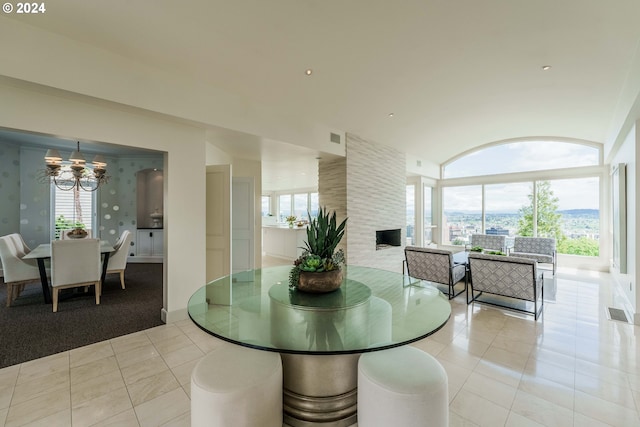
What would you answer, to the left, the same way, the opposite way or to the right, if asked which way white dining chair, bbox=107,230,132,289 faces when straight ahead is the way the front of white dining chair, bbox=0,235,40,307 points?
the opposite way

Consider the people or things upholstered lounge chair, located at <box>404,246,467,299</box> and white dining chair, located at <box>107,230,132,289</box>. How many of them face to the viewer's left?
1

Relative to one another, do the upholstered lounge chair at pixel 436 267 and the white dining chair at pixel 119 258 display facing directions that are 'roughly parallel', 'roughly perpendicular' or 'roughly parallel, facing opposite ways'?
roughly parallel, facing opposite ways

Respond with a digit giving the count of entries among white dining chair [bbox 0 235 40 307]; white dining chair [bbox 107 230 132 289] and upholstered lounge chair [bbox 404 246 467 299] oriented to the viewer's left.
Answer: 1

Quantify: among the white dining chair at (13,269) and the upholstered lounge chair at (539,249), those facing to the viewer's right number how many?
1

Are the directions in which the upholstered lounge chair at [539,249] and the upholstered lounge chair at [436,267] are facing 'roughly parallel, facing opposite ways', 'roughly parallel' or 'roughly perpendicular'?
roughly parallel, facing opposite ways

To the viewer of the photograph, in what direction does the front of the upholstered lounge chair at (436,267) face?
facing away from the viewer and to the right of the viewer

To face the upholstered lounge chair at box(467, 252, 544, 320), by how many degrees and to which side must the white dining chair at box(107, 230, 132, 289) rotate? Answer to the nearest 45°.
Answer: approximately 135° to its left

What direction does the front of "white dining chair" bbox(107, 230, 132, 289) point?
to the viewer's left

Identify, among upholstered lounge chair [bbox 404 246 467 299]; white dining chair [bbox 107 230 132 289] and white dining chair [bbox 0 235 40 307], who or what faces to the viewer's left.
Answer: white dining chair [bbox 107 230 132 289]

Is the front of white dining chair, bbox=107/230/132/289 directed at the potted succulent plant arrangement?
no

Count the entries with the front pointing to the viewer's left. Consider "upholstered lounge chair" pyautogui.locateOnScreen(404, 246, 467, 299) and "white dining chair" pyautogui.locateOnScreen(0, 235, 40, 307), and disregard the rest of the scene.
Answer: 0

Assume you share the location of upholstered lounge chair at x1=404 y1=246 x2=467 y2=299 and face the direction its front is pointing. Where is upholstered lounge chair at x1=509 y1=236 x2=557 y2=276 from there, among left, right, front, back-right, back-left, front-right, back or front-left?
front

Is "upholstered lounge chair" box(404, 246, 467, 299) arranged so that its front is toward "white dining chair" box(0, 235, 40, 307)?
no

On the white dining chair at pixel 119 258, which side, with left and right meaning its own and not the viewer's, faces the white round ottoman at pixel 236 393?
left

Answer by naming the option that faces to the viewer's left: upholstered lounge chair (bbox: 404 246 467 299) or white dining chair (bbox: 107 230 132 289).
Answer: the white dining chair

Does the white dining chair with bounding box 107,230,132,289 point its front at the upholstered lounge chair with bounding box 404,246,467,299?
no

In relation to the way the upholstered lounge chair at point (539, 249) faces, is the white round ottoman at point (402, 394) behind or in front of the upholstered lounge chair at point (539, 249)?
in front

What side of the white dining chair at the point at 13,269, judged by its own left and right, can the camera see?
right

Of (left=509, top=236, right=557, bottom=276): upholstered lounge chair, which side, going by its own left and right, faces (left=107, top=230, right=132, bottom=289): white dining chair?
front

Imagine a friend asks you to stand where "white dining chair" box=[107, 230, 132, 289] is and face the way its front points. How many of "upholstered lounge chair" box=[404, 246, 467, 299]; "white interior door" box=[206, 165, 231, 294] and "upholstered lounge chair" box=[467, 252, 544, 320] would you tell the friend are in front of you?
0

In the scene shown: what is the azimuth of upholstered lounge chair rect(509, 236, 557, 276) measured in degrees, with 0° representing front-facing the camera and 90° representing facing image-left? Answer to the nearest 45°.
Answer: approximately 45°
